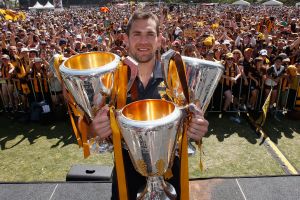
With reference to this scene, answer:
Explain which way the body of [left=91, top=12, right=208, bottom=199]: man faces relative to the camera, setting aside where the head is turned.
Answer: toward the camera

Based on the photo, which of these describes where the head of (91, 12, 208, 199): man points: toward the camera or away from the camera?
toward the camera

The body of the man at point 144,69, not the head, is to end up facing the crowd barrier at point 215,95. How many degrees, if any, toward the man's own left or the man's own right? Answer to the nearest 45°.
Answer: approximately 180°
